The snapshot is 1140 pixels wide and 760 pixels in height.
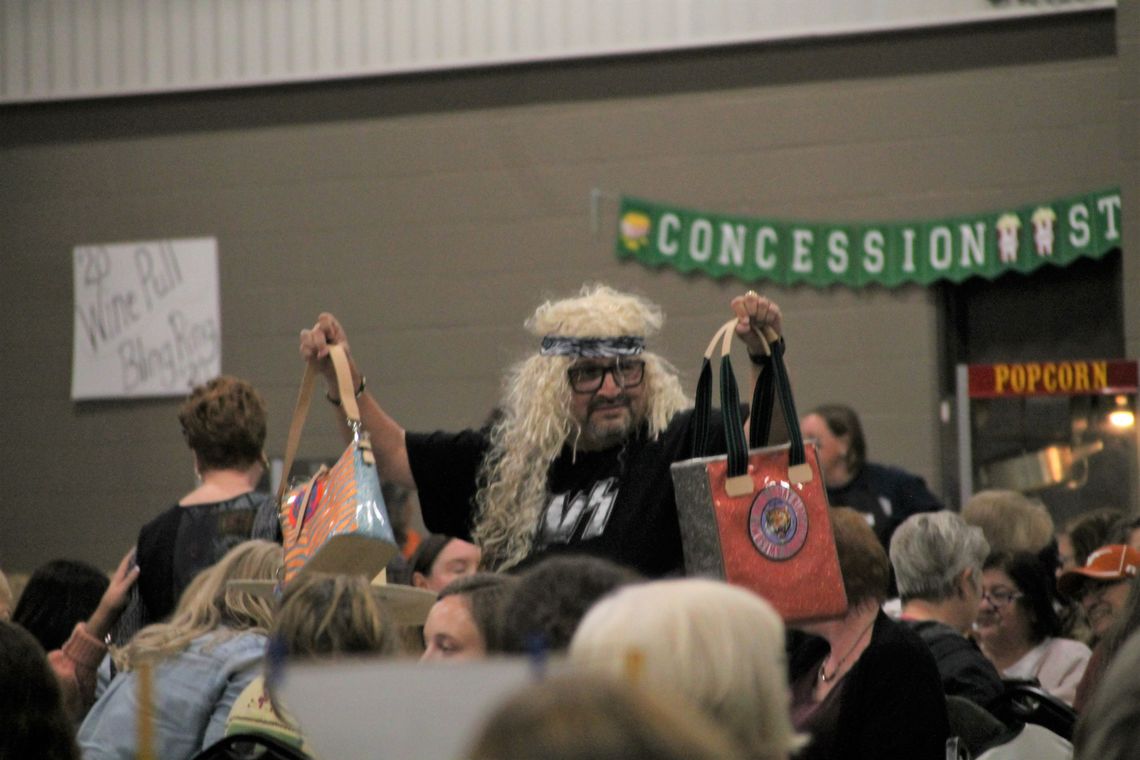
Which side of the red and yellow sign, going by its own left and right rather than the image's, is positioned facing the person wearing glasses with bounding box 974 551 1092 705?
front

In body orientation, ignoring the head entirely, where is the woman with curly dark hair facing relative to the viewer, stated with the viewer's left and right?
facing away from the viewer

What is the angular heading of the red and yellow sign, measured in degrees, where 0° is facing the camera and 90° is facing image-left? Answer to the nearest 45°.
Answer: approximately 0°

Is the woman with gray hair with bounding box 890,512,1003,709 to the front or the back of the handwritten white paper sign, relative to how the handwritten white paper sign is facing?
to the front

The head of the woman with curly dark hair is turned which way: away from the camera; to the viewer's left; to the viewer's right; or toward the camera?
away from the camera

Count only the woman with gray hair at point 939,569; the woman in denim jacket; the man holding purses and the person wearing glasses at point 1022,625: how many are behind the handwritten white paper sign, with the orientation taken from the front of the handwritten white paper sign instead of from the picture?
0

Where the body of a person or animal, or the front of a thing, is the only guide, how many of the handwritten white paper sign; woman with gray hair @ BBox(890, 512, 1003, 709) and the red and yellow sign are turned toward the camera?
2

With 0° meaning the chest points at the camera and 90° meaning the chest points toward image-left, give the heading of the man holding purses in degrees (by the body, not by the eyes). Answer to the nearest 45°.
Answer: approximately 315°

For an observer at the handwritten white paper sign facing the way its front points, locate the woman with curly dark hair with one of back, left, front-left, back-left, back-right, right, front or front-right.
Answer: front

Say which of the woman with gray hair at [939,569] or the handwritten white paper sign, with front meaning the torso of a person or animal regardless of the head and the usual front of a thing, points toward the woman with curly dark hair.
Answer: the handwritten white paper sign

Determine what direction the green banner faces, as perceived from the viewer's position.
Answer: facing the viewer

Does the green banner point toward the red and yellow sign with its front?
no

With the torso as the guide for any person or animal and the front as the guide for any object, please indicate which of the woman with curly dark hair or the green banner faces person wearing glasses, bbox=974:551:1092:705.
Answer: the green banner

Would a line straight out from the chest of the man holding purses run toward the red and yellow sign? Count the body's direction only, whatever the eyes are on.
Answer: no
